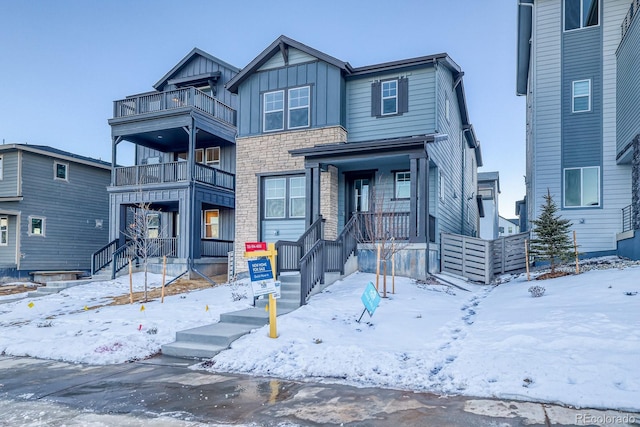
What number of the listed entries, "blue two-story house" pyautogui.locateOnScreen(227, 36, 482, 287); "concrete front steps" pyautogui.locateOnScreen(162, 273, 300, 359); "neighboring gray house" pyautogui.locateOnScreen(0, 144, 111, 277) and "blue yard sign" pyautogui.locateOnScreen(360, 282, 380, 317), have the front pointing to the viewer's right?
0

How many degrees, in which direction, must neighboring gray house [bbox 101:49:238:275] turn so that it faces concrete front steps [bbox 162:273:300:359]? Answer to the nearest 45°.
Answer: approximately 45° to its left

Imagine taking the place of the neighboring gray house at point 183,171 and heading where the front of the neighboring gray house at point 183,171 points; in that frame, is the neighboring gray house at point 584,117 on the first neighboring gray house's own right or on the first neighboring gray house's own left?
on the first neighboring gray house's own left

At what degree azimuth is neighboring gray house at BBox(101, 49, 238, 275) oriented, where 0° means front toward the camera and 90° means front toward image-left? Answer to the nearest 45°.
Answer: approximately 45°

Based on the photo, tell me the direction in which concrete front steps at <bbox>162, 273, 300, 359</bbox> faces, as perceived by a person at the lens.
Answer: facing the viewer and to the left of the viewer

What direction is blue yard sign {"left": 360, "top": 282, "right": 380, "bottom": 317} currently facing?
toward the camera

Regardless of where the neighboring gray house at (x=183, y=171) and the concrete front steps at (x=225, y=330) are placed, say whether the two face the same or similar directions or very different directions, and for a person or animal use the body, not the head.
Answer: same or similar directions

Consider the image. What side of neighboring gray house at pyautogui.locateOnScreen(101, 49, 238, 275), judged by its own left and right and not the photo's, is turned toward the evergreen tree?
left

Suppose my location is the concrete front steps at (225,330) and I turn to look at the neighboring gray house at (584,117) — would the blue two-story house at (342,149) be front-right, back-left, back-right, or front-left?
front-left

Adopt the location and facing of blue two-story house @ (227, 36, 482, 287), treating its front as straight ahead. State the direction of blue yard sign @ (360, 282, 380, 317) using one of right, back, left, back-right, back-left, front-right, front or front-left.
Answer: front-left
